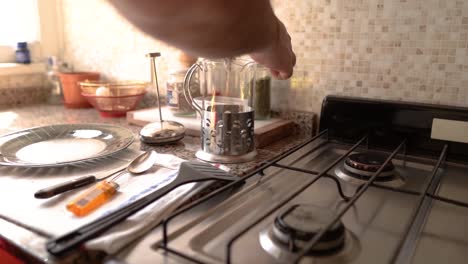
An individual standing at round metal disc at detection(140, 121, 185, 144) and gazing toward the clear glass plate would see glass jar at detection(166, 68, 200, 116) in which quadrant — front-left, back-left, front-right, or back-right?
back-right

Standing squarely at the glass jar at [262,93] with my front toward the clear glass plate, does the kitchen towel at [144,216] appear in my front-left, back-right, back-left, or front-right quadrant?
front-left

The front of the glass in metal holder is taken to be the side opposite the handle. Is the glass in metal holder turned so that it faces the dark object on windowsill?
no

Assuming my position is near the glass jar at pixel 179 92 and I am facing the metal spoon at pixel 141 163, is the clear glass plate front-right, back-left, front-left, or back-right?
front-right
